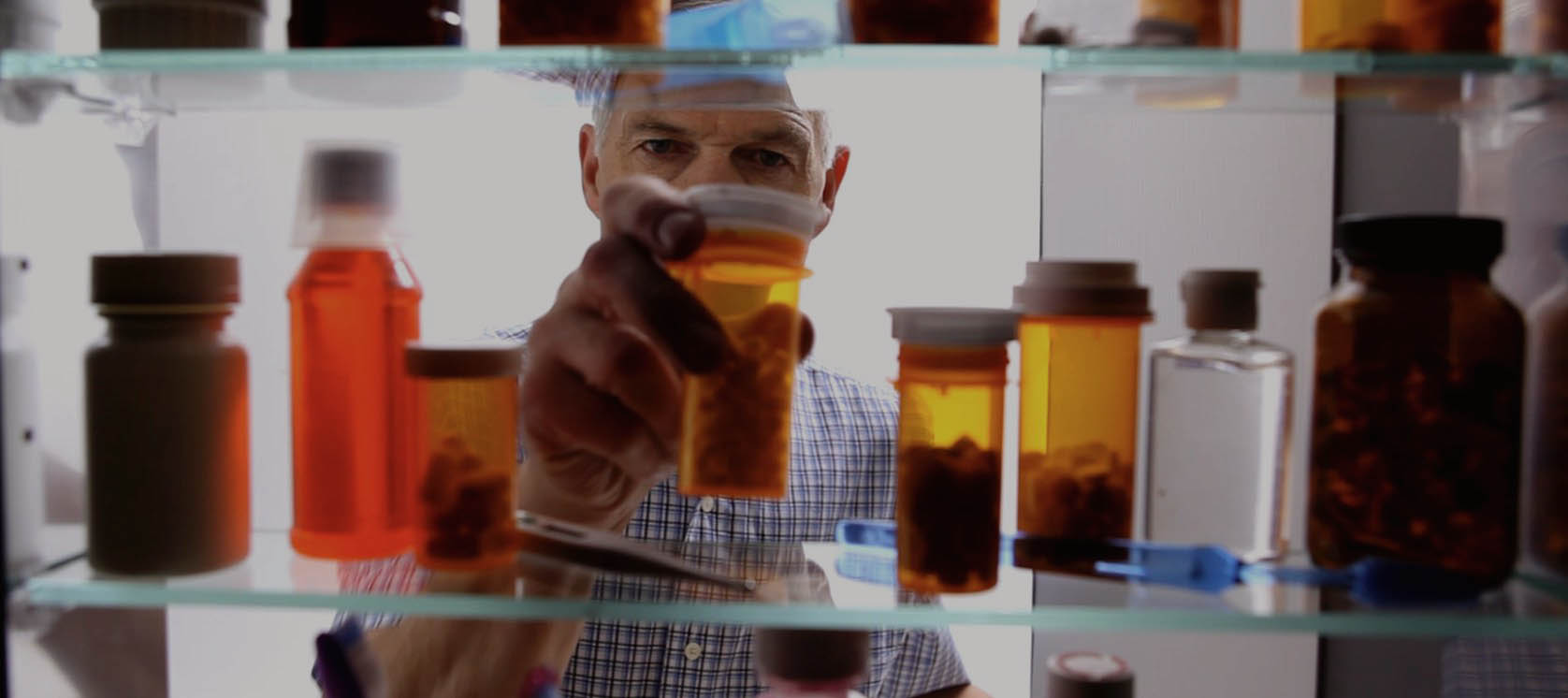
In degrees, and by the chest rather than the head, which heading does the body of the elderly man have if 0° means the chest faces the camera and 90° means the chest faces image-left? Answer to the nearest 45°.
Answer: approximately 0°
